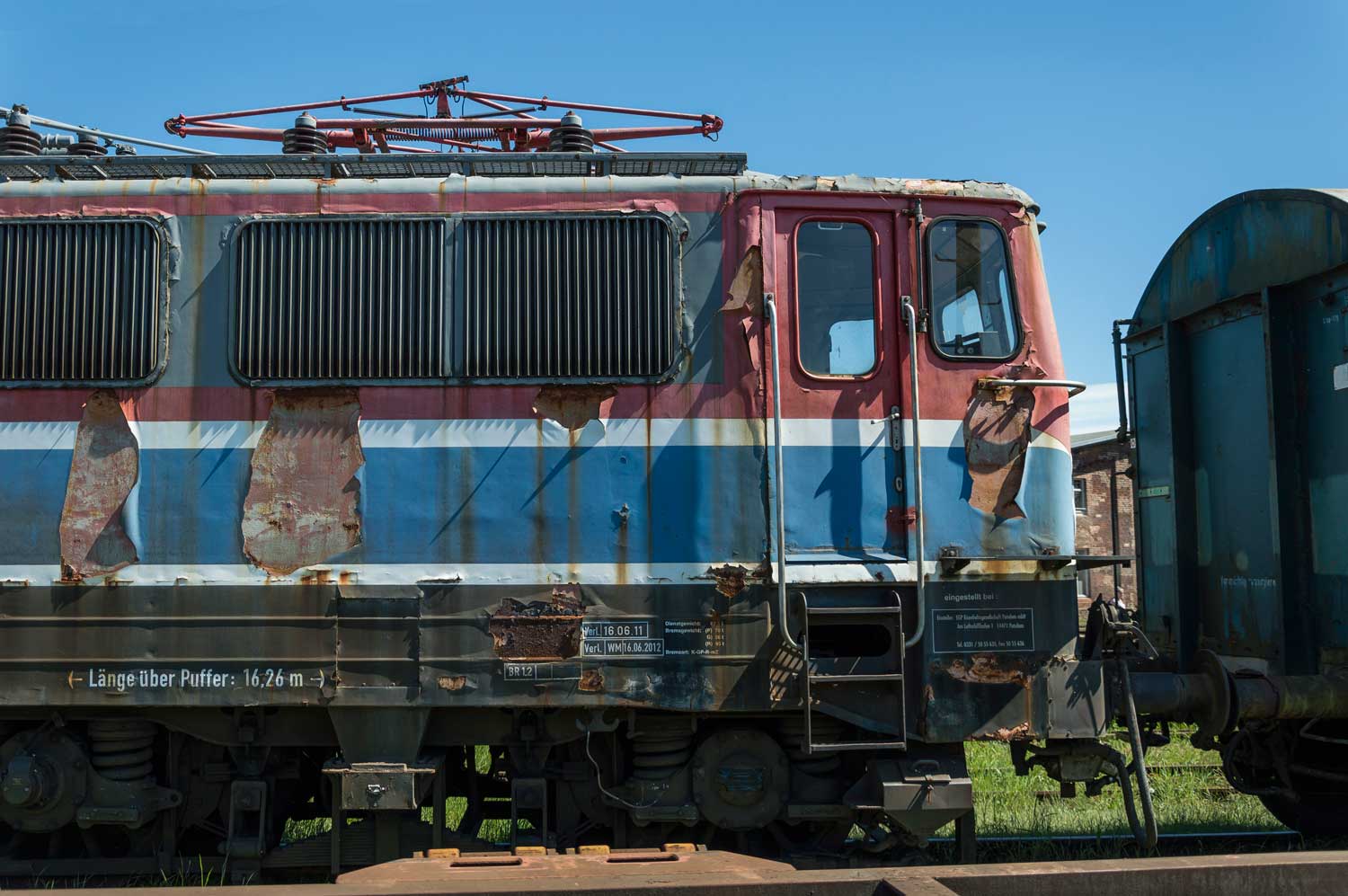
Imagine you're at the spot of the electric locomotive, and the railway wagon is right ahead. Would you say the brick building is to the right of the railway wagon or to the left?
left
